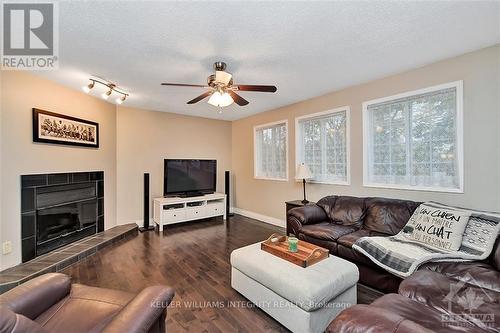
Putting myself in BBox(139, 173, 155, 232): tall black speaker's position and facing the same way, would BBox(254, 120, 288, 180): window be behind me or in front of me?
in front

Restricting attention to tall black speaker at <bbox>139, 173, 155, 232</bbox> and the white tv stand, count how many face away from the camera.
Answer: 0

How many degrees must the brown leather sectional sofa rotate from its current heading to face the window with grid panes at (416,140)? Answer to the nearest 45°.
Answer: approximately 135° to its right

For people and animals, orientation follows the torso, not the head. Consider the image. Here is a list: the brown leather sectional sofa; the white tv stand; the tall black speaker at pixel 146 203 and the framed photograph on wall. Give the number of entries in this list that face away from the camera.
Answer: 0

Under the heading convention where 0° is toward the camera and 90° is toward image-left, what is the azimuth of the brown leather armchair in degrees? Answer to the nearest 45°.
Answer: approximately 225°

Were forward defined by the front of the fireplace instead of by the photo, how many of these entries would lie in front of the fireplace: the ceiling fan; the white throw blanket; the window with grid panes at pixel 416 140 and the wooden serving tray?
4

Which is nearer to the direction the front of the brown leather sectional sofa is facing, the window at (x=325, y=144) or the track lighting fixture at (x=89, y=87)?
the track lighting fixture

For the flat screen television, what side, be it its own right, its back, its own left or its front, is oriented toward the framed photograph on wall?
right

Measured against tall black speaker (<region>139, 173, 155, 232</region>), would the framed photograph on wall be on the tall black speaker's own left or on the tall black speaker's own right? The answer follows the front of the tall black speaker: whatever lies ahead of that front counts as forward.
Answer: on the tall black speaker's own right

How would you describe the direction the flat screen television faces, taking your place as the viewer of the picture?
facing the viewer and to the right of the viewer

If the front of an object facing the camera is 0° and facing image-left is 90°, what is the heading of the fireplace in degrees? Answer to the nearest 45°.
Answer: approximately 315°

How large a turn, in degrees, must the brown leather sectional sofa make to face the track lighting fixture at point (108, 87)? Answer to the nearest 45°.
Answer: approximately 45° to its right

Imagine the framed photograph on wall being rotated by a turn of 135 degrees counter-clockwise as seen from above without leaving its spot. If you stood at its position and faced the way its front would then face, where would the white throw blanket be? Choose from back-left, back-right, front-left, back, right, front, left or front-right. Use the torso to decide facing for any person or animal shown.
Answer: back-right

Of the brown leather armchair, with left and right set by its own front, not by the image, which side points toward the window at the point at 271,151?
front

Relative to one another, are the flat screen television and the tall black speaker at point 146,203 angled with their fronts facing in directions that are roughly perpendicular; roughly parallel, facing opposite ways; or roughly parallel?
roughly parallel

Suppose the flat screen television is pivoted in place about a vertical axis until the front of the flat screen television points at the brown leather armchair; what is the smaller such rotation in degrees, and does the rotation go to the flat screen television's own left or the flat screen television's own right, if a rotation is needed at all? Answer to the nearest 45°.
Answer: approximately 45° to the flat screen television's own right

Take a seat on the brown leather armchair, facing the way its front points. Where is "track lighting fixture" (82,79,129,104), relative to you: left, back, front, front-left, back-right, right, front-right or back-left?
front-left

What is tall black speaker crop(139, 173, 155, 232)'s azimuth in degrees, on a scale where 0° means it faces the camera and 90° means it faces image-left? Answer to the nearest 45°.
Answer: approximately 315°

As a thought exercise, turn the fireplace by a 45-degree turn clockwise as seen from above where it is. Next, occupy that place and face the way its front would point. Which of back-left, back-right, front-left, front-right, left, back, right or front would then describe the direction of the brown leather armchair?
front

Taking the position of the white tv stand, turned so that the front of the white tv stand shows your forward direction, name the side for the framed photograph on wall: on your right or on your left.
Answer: on your right
